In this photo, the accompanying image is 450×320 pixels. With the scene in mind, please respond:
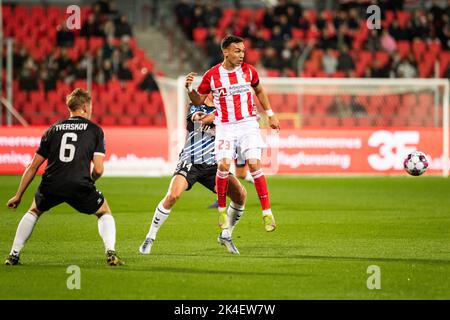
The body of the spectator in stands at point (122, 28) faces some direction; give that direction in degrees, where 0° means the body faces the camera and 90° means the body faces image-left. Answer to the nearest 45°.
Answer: approximately 0°

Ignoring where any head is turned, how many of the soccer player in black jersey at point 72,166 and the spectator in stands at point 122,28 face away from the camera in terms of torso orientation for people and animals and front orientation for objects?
1

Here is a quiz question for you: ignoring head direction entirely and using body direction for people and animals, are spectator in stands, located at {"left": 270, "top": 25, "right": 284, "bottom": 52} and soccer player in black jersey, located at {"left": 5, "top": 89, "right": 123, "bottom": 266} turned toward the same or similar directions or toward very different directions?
very different directions

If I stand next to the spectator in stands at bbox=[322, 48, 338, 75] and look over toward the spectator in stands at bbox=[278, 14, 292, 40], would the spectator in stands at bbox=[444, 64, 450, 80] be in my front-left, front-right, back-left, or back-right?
back-right

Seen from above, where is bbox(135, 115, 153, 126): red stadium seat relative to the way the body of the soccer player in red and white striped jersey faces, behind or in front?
behind

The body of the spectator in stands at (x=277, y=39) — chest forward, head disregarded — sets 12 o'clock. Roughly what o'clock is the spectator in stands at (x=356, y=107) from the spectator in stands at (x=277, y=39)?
the spectator in stands at (x=356, y=107) is roughly at 11 o'clock from the spectator in stands at (x=277, y=39).

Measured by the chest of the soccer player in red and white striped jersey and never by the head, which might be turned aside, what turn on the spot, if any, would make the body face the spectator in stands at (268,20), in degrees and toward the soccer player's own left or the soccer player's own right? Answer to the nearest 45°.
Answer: approximately 180°

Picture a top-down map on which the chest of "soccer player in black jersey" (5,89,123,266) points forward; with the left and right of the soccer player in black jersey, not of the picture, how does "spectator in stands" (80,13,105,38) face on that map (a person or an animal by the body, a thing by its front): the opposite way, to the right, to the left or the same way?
the opposite way

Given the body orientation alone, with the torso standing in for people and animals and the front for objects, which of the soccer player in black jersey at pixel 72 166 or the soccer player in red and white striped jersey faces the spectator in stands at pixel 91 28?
the soccer player in black jersey

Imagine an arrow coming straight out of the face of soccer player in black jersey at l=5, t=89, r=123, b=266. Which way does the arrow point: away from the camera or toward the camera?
away from the camera

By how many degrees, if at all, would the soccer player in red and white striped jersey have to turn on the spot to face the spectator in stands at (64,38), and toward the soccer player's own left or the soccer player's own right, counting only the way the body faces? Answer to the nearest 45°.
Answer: approximately 180°

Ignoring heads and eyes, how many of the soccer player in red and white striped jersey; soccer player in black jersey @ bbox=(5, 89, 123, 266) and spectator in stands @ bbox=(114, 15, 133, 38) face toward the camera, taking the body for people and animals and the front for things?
2

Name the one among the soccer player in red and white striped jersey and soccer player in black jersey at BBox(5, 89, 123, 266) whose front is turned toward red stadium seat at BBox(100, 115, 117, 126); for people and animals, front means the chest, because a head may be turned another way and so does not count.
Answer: the soccer player in black jersey

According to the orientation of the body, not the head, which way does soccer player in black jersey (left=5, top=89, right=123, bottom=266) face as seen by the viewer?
away from the camera
